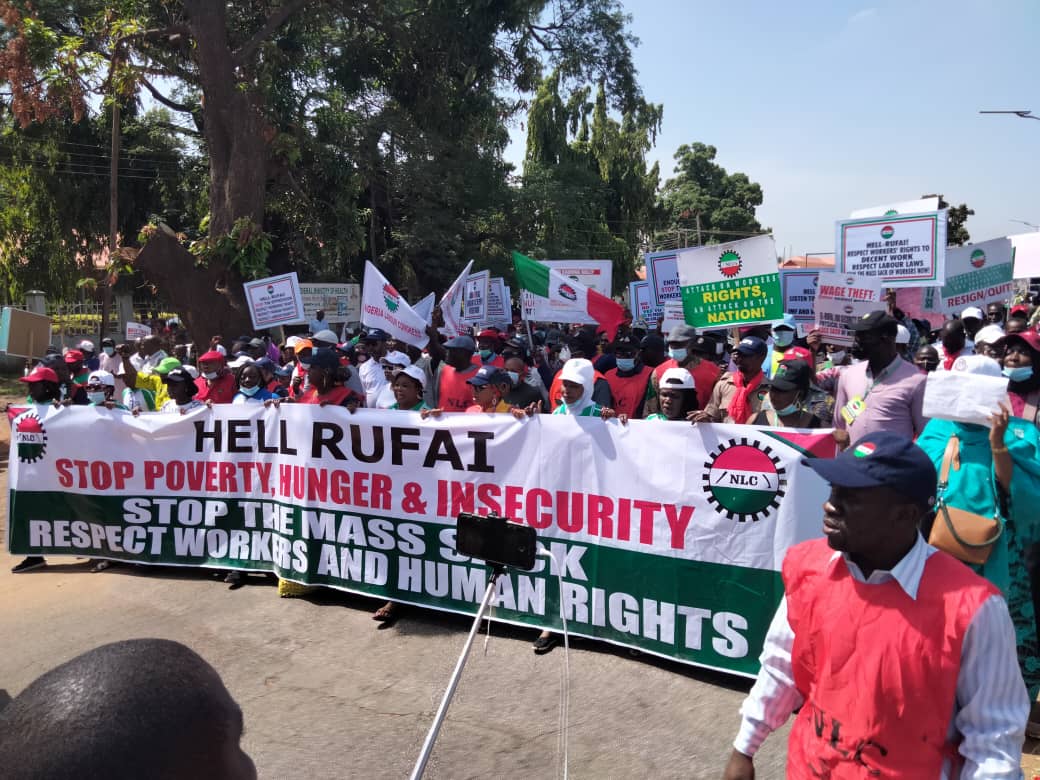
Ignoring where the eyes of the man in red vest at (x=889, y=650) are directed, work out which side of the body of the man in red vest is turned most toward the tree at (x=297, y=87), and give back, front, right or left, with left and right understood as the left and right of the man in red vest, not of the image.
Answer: right

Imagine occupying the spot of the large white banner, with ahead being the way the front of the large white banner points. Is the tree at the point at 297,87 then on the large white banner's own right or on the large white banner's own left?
on the large white banner's own right

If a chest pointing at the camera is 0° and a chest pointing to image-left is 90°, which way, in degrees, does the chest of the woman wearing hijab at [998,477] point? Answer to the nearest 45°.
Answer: approximately 45°

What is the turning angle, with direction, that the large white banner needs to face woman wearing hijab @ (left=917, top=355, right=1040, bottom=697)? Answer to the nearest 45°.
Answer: approximately 90° to its left

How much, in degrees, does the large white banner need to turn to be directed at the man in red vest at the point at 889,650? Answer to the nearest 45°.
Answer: approximately 45° to its left

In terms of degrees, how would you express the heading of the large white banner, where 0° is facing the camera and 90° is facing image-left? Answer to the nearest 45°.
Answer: approximately 45°

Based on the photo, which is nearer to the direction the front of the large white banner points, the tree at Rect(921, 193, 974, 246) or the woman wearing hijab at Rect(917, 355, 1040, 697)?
the woman wearing hijab

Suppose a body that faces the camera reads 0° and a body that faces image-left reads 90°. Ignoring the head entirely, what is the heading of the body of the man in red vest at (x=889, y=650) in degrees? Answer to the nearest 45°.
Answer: approximately 45°
